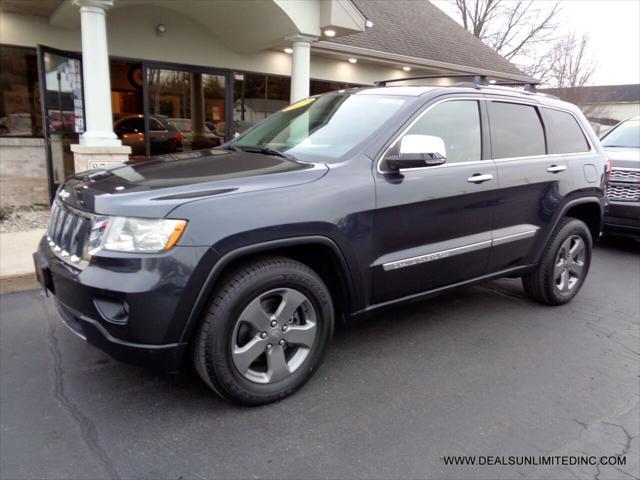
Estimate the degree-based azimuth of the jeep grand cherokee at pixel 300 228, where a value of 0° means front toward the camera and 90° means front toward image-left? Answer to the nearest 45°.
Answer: approximately 45°

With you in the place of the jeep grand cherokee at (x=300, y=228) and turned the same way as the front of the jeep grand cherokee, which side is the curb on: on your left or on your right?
on your right
